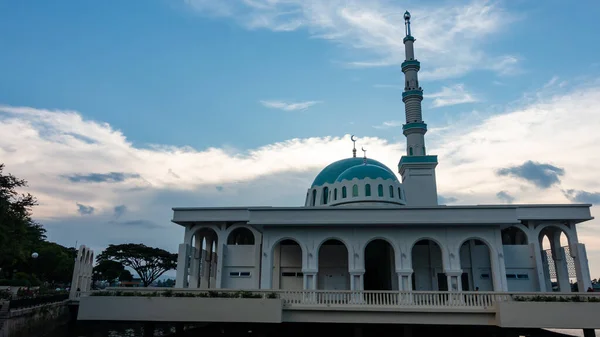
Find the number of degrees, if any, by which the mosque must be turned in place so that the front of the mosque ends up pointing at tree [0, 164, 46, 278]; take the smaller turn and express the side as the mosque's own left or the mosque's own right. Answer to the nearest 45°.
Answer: approximately 90° to the mosque's own right

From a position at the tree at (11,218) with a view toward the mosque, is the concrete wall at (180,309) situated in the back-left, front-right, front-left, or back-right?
front-right

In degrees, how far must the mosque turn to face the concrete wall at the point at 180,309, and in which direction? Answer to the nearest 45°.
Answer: approximately 45° to its right

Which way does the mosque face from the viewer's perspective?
toward the camera

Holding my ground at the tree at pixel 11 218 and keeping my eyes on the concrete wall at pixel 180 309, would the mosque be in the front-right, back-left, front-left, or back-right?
front-left
